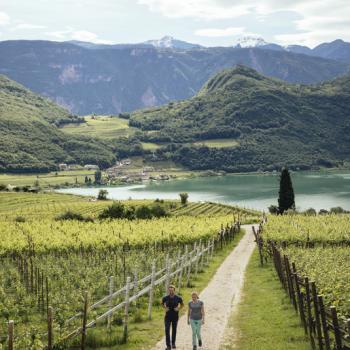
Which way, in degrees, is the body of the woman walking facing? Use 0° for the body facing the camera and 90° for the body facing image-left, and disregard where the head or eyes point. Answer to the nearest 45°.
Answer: approximately 0°
